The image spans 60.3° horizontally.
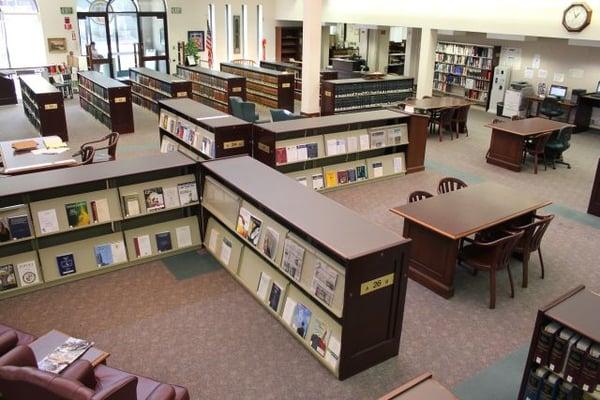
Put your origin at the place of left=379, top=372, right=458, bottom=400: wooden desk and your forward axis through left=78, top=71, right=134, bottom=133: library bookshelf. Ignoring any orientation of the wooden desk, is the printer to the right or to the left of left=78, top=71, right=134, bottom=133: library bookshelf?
right

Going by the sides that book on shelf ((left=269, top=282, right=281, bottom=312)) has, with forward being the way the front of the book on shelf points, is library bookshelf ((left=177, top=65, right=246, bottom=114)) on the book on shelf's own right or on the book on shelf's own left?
on the book on shelf's own right

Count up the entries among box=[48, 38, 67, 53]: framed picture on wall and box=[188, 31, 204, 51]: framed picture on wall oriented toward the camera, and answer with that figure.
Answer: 2

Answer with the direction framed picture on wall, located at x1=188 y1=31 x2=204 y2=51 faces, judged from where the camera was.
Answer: facing the viewer

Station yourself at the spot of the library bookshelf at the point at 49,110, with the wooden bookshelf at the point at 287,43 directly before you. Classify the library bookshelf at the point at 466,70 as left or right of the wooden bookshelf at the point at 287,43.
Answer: right

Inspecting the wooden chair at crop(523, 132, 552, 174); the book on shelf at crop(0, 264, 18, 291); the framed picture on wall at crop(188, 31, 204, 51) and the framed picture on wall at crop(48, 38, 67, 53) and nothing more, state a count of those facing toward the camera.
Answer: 3

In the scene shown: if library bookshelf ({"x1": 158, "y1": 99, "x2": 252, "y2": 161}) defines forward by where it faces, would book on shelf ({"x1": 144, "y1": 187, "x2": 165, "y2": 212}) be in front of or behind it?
in front

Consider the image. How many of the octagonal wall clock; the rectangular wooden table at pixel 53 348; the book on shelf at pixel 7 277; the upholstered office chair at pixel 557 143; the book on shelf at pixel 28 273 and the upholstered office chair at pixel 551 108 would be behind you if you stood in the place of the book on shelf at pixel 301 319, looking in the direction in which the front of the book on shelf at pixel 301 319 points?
3

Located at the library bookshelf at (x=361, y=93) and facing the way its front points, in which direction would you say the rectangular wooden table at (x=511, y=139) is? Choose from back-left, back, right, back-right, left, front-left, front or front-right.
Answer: front

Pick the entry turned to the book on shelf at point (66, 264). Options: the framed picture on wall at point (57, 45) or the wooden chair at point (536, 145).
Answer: the framed picture on wall

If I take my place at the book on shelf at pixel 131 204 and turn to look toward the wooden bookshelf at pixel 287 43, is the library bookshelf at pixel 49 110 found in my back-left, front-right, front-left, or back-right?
front-left

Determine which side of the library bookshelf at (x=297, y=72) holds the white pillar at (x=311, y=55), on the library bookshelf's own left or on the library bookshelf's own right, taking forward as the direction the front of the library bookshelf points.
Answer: on the library bookshelf's own left

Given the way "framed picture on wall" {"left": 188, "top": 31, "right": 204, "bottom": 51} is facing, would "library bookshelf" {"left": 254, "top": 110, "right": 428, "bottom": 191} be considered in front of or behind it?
in front

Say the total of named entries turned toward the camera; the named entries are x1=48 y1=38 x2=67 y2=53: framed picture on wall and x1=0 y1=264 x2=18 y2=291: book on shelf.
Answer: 2

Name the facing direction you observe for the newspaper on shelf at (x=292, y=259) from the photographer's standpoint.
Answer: facing the viewer and to the left of the viewer

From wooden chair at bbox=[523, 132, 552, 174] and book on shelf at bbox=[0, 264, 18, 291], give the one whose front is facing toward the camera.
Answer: the book on shelf

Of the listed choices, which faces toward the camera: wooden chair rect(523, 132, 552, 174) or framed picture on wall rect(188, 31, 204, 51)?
the framed picture on wall

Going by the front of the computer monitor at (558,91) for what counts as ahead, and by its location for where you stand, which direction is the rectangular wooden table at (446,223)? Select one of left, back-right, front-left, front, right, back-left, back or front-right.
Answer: front-left

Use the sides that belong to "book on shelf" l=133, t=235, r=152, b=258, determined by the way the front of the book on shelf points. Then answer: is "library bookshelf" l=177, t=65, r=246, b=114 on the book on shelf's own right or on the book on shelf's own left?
on the book on shelf's own left
